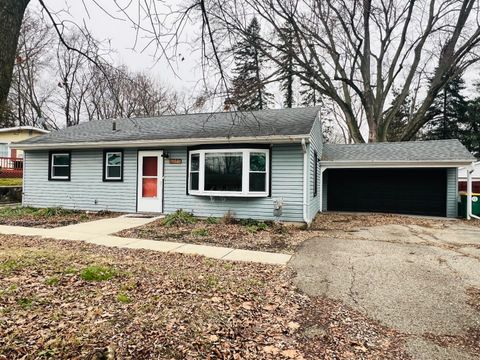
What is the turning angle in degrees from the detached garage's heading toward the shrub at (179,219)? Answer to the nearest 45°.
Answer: approximately 45° to its right

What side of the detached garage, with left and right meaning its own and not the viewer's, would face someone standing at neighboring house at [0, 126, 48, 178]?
right

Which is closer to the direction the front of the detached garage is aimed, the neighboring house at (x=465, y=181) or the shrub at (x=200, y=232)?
the shrub

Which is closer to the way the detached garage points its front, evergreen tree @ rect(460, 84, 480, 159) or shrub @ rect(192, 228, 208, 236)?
the shrub

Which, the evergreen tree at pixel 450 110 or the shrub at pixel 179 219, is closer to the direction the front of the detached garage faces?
the shrub

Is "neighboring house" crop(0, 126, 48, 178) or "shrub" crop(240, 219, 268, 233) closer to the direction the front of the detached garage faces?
the shrub

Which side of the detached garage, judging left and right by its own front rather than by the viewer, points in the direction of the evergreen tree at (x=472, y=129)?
back

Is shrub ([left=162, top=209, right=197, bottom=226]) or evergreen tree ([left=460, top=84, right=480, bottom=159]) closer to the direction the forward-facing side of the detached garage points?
the shrub

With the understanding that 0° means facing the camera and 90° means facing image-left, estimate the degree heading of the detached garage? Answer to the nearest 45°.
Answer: approximately 0°

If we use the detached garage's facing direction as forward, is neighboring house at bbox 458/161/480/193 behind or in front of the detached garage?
behind
